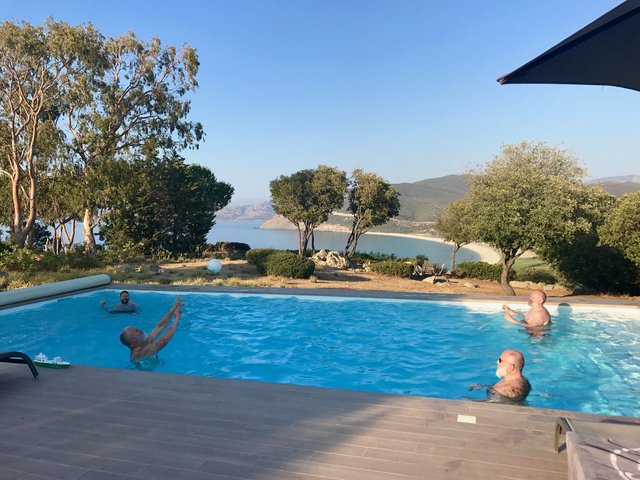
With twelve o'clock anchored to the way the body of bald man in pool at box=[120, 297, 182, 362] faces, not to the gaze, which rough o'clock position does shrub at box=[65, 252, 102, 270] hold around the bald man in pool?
The shrub is roughly at 10 o'clock from the bald man in pool.

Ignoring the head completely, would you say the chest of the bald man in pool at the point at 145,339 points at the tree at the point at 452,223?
yes

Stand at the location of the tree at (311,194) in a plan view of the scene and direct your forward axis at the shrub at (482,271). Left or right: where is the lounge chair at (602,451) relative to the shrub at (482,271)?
right

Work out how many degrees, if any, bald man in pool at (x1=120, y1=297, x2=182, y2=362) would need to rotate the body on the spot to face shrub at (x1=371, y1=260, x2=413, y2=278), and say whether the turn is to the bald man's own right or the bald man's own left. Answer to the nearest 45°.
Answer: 0° — they already face it

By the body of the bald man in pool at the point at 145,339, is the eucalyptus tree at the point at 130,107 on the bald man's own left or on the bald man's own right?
on the bald man's own left

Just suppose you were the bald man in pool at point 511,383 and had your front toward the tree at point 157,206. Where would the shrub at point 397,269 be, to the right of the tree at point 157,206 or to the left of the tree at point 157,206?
right

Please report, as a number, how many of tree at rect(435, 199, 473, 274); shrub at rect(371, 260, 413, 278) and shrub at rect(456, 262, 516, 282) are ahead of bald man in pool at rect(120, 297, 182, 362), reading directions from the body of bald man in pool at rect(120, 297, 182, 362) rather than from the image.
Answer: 3

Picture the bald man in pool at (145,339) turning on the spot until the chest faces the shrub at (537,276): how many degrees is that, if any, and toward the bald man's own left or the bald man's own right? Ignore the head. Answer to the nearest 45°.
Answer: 0° — they already face it

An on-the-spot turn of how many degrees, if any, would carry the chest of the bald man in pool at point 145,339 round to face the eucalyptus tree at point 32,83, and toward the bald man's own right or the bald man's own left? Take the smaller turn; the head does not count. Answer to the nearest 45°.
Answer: approximately 45° to the bald man's own left

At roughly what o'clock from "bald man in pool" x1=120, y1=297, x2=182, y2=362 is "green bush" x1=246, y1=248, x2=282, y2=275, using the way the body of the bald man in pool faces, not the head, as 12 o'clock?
The green bush is roughly at 11 o'clock from the bald man in pool.

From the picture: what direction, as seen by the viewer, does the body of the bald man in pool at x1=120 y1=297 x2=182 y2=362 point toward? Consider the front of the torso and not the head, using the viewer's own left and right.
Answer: facing away from the viewer and to the right of the viewer
